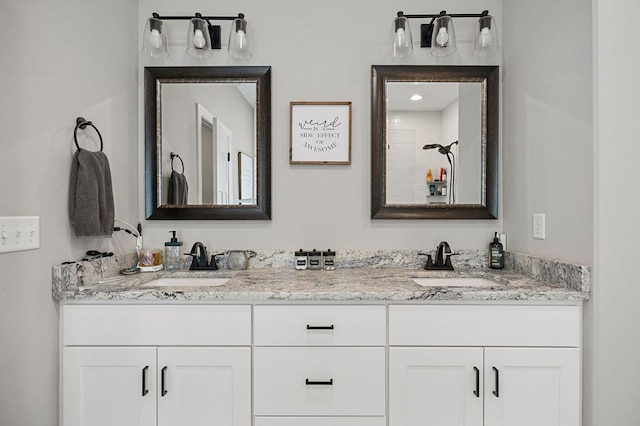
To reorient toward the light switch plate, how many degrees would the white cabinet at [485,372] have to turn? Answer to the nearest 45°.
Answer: approximately 45° to its right

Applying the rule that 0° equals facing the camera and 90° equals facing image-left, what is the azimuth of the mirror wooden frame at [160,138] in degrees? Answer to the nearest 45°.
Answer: approximately 0°

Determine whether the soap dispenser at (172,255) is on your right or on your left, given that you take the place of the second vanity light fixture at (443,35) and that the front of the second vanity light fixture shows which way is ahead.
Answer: on your right

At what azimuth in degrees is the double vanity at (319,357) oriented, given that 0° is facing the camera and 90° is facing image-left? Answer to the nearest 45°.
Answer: approximately 0°

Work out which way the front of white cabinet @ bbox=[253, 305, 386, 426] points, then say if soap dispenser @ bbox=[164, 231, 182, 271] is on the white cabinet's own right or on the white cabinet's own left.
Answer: on the white cabinet's own right
